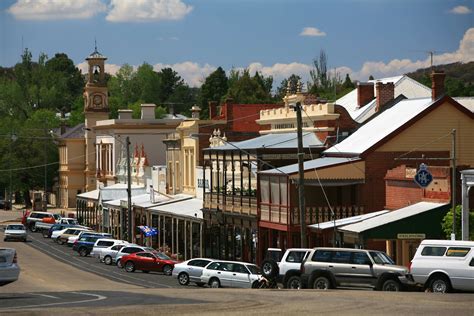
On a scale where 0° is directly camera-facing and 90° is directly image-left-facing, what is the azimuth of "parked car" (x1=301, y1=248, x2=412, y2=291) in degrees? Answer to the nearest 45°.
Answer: approximately 270°

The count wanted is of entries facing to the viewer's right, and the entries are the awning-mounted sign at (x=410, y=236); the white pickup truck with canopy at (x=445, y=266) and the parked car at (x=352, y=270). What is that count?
2

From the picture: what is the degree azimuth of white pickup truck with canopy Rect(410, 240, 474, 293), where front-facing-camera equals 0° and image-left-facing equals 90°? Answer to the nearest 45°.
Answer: approximately 270°

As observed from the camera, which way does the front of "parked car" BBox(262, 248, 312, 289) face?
facing away from the viewer and to the right of the viewer

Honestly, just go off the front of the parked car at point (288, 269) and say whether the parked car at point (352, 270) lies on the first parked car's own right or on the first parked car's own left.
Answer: on the first parked car's own right

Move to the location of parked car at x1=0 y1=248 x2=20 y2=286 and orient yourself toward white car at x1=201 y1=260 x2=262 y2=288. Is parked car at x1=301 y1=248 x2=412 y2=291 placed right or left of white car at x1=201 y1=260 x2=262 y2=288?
right
